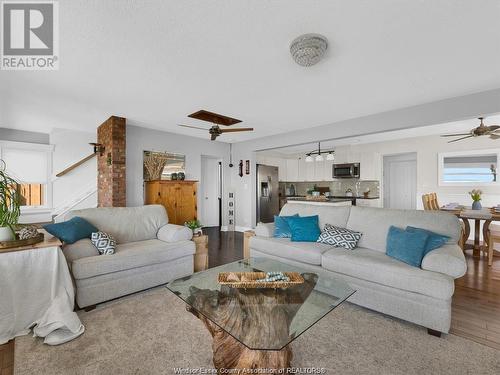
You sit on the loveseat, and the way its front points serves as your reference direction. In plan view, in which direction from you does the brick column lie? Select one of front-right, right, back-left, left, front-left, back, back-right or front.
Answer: back-left

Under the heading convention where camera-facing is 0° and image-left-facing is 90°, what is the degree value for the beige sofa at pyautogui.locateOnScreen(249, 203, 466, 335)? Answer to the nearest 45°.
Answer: approximately 45°

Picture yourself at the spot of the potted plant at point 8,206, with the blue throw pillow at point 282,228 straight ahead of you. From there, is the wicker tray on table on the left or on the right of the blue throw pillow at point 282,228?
right

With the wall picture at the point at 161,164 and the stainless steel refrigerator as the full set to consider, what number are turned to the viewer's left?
0

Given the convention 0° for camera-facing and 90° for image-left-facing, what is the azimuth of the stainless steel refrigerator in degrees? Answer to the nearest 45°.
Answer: approximately 315°

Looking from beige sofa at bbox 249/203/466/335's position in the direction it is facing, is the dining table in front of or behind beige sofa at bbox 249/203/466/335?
behind

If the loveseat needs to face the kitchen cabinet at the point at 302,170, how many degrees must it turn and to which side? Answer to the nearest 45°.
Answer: approximately 90° to its left

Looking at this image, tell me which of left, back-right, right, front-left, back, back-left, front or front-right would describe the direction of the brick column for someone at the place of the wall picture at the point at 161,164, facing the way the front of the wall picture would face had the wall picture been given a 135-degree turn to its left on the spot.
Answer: back-left

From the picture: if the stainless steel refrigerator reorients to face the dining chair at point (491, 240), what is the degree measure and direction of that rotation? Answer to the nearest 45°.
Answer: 0° — it already faces it

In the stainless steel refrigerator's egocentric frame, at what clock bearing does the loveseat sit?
The loveseat is roughly at 2 o'clock from the stainless steel refrigerator.

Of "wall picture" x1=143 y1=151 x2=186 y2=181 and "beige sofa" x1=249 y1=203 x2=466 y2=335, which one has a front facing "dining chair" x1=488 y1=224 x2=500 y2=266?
the wall picture

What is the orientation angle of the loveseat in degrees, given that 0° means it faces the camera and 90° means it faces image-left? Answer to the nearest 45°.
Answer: approximately 315°

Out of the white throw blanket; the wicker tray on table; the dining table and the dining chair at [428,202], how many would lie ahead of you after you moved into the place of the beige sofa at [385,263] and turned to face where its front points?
2

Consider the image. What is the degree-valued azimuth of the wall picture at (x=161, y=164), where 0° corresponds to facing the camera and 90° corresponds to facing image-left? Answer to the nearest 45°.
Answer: approximately 315°

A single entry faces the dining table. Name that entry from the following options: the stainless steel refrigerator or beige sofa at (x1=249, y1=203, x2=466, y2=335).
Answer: the stainless steel refrigerator
